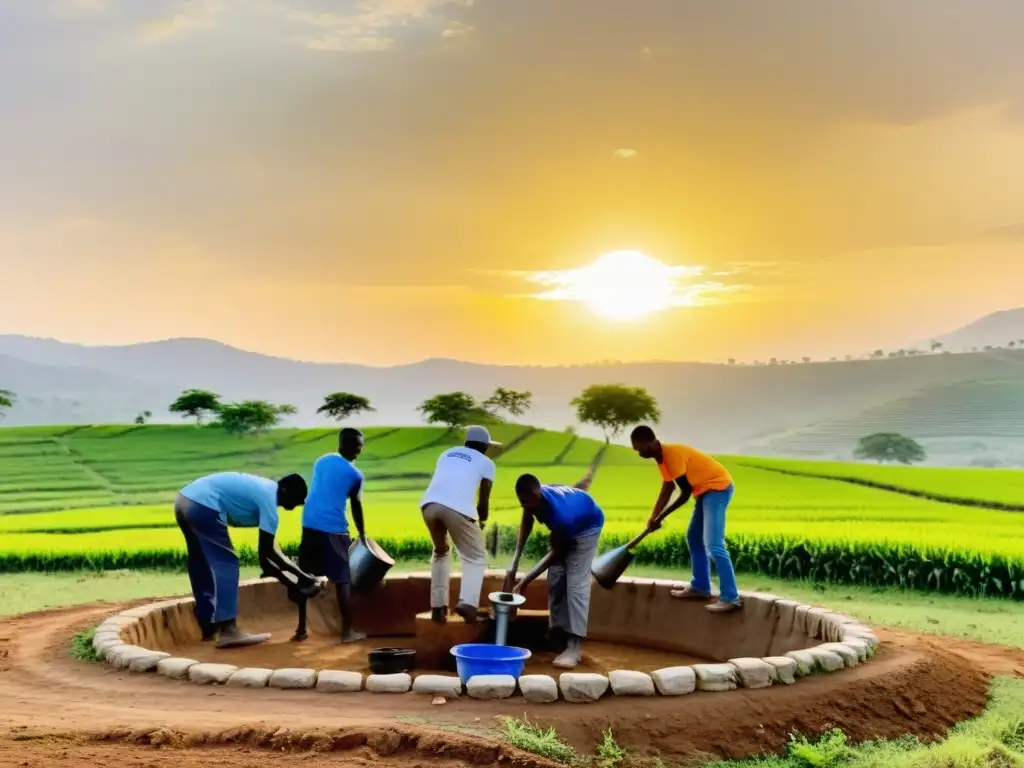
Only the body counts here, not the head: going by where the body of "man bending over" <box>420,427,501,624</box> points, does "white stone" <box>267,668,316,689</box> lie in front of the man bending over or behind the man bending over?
behind

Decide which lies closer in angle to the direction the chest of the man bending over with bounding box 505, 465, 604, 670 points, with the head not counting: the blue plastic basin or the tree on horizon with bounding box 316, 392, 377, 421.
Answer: the blue plastic basin

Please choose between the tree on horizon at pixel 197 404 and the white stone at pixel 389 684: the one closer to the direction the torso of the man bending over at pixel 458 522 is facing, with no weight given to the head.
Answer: the tree on horizon

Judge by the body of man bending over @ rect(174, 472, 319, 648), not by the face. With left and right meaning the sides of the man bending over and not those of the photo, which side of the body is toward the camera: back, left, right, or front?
right

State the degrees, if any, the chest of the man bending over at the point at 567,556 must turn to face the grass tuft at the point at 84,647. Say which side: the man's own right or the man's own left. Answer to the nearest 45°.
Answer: approximately 45° to the man's own right

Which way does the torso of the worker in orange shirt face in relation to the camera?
to the viewer's left

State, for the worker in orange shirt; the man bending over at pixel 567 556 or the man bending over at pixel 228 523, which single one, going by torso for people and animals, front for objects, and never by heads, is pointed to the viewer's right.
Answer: the man bending over at pixel 228 523

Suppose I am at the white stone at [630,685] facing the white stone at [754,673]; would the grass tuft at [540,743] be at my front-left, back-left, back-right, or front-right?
back-right

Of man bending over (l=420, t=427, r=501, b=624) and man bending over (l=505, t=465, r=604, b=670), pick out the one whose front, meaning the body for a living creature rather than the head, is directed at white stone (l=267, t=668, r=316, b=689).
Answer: man bending over (l=505, t=465, r=604, b=670)

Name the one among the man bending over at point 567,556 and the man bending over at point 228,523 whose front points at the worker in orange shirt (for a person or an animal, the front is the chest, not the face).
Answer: the man bending over at point 228,523

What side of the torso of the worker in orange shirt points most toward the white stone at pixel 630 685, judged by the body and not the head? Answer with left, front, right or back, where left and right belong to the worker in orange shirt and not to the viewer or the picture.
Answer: left

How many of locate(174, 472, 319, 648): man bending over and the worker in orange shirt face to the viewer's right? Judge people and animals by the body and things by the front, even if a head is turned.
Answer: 1

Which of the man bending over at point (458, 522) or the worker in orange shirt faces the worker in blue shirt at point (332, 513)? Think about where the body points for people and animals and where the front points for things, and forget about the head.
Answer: the worker in orange shirt

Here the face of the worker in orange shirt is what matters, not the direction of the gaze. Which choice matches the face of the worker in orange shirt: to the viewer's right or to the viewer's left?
to the viewer's left
